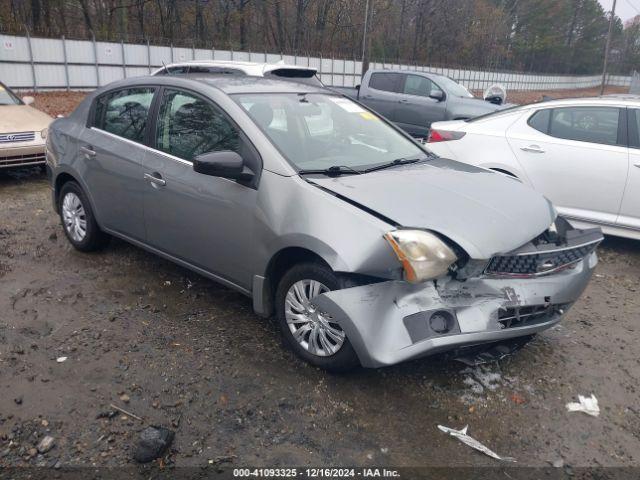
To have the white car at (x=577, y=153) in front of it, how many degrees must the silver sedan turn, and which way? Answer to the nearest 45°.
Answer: approximately 90° to its left

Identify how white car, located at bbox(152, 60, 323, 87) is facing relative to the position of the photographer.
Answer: facing away from the viewer and to the left of the viewer

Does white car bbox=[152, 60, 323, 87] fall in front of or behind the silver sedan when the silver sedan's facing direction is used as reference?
behind

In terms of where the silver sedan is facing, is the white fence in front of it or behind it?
behind

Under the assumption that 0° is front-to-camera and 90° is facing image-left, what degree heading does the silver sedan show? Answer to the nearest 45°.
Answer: approximately 315°

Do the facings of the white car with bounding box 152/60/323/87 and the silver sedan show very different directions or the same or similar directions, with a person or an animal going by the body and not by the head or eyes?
very different directions
